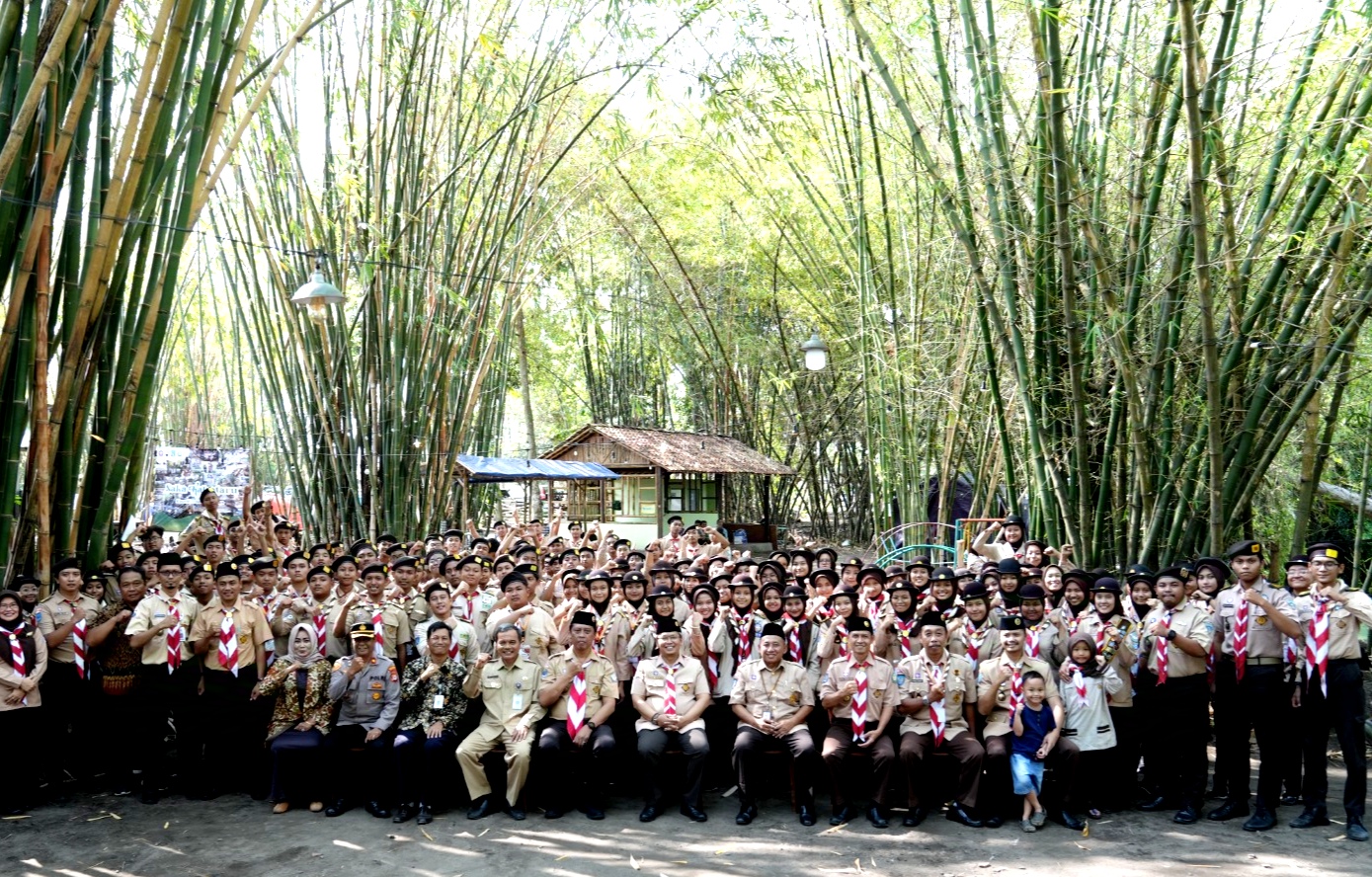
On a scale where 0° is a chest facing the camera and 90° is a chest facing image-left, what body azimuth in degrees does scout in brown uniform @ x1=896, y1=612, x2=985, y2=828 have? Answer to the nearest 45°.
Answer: approximately 0°

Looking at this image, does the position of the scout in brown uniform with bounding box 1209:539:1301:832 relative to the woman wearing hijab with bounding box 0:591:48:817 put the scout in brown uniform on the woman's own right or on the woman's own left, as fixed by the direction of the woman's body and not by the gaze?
on the woman's own left

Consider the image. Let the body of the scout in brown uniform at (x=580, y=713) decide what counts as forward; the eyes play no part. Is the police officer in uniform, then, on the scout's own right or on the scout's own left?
on the scout's own right

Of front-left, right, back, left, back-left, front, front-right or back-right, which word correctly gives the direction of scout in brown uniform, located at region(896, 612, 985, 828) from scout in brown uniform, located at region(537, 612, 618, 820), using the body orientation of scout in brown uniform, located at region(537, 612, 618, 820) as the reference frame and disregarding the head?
left

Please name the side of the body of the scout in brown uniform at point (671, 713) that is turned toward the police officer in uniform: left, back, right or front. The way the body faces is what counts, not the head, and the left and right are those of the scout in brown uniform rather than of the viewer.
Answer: right
